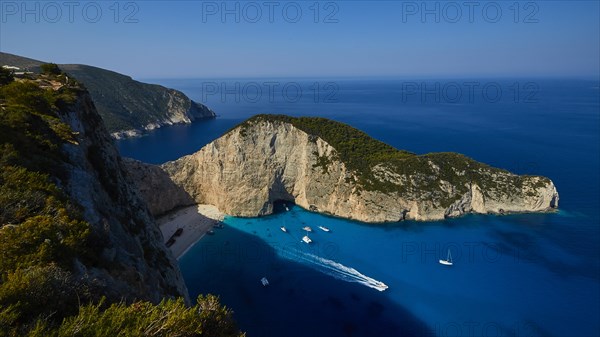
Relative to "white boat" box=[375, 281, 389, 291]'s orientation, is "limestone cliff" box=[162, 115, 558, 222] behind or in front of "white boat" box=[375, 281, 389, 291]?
behind

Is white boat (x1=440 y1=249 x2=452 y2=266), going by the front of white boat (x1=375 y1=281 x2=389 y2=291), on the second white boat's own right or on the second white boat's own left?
on the second white boat's own left

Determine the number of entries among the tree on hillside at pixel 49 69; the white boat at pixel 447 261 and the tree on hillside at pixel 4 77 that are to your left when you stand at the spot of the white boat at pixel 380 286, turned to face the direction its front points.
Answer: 1

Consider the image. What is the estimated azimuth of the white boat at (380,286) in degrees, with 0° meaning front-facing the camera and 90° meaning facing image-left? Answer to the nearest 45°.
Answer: approximately 315°
